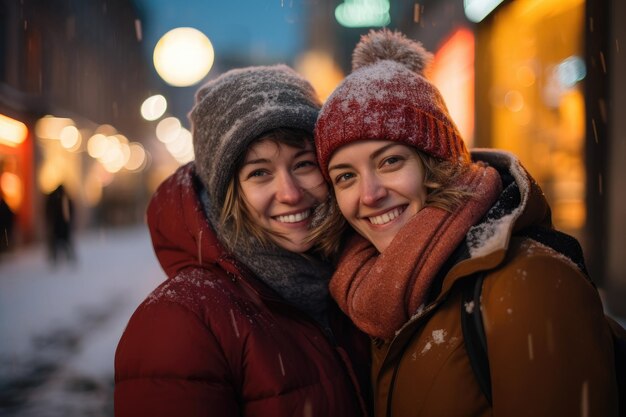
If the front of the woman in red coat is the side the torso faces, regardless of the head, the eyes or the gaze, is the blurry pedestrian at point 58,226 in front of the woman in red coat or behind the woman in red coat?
behind

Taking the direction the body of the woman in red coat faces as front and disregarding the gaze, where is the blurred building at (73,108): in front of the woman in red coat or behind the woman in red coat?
behind

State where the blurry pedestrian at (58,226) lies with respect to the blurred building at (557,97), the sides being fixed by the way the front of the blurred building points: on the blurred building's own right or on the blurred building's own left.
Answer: on the blurred building's own right

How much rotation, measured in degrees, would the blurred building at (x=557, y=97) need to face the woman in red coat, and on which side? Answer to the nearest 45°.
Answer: approximately 45° to its left
